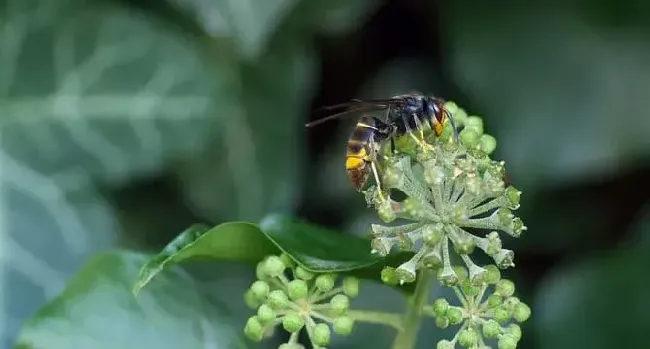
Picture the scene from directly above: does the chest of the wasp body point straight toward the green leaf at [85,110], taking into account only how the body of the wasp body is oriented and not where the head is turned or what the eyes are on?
no

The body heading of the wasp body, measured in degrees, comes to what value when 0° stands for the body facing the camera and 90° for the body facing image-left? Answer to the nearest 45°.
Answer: approximately 270°
